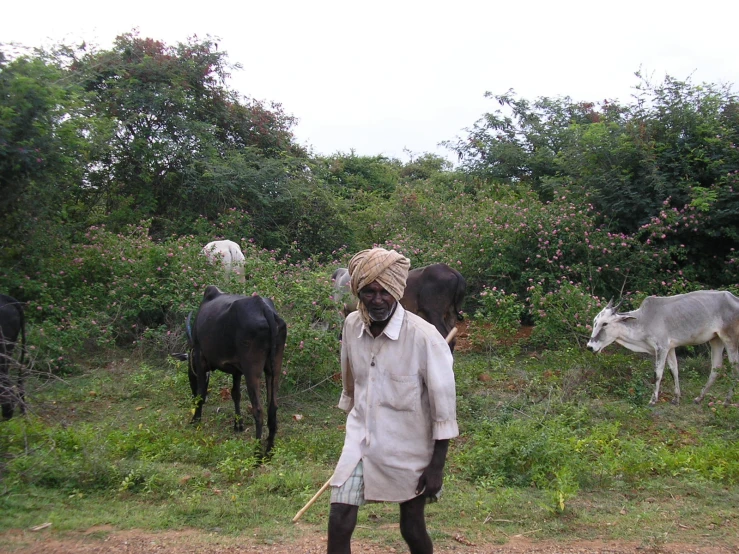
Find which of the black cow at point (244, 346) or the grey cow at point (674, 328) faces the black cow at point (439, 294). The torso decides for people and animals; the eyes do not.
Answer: the grey cow

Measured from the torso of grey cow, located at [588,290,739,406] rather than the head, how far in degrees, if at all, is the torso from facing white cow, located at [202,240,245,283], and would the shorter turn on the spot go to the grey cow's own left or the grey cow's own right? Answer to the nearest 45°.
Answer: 0° — it already faces it

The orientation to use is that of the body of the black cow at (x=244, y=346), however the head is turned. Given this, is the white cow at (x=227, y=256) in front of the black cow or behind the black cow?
in front

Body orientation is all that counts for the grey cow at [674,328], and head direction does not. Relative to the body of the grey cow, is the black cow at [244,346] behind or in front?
in front

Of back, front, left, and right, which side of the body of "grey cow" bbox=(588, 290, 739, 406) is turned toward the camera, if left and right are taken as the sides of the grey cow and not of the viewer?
left

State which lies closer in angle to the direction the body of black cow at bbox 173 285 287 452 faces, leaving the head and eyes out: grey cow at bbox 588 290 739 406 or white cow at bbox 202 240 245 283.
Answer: the white cow

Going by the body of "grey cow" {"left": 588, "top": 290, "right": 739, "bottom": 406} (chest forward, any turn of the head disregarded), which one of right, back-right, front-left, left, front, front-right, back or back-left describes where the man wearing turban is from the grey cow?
left

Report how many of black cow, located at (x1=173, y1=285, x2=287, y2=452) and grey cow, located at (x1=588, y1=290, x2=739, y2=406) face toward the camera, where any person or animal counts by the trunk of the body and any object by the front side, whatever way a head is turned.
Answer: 0

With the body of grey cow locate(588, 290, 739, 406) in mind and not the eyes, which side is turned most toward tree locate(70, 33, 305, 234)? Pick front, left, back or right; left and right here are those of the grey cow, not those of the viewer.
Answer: front

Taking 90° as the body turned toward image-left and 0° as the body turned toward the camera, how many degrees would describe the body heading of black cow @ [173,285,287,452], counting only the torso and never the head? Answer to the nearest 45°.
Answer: approximately 135°

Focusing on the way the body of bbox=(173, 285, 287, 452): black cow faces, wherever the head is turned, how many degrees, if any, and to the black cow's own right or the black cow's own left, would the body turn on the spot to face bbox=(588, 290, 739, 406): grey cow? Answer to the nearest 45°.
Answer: approximately 135° to the black cow's own right
